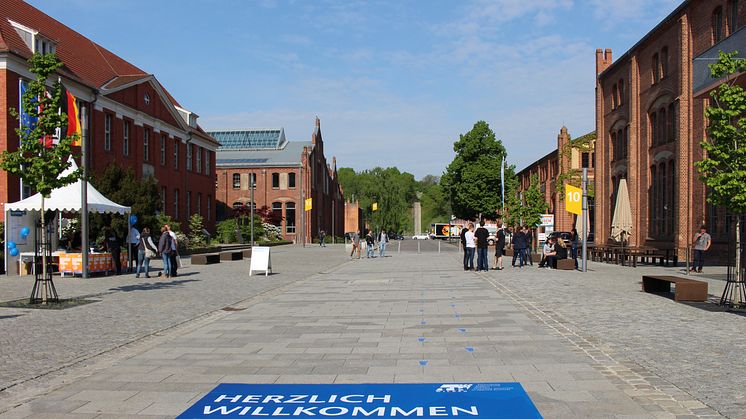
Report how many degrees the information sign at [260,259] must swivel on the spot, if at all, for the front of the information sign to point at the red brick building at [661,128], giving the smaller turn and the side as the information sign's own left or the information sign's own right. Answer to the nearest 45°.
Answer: approximately 135° to the information sign's own left

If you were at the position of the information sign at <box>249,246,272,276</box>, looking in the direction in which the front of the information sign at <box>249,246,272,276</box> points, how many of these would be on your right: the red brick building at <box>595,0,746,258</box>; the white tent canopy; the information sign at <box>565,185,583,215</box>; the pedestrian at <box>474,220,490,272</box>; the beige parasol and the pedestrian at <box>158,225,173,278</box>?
2

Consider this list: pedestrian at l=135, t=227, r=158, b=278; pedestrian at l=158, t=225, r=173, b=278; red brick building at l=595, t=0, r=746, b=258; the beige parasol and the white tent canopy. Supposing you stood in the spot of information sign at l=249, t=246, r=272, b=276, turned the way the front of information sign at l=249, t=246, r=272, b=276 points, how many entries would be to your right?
3
